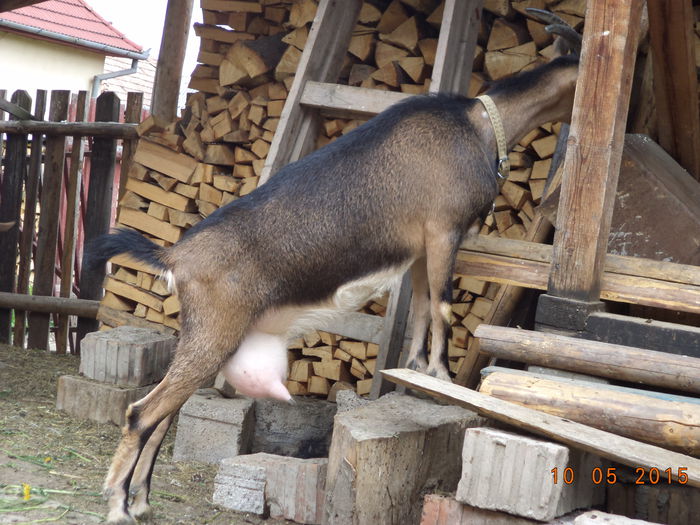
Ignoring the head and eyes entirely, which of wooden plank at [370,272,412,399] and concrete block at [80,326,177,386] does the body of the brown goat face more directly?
the wooden plank

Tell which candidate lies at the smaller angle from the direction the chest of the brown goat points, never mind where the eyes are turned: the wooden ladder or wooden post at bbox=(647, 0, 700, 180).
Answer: the wooden post

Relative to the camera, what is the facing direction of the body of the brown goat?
to the viewer's right

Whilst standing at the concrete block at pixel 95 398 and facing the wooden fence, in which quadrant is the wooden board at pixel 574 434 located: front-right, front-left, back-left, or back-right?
back-right

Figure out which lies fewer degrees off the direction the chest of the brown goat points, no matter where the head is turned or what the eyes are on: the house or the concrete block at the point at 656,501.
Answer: the concrete block

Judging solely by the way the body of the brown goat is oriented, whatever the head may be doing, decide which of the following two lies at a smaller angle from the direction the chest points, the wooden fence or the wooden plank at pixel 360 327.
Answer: the wooden plank

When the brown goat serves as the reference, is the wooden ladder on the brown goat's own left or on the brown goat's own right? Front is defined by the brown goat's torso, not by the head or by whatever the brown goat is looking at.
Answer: on the brown goat's own left
